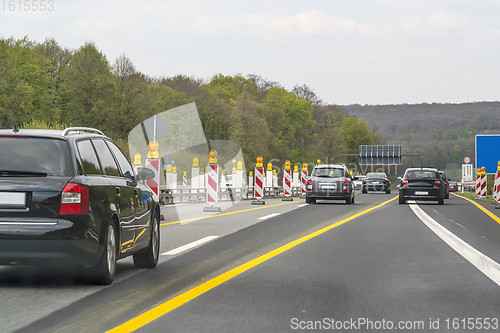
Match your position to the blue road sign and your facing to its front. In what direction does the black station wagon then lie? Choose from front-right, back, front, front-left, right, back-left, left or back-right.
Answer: front

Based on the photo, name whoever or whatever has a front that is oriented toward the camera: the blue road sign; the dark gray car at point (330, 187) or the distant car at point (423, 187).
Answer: the blue road sign

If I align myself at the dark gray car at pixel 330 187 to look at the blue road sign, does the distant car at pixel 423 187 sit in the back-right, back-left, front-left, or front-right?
front-right

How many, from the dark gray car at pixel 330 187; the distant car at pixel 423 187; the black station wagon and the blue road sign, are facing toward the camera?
1

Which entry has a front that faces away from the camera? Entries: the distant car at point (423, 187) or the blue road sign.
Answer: the distant car

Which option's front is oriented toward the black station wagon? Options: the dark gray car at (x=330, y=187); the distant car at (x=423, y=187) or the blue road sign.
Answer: the blue road sign

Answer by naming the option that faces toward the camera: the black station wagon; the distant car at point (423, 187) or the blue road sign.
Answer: the blue road sign

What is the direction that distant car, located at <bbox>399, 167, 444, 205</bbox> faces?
away from the camera

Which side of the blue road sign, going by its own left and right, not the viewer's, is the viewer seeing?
front

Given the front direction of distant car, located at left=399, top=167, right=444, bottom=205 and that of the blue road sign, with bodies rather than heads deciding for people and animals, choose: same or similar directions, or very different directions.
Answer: very different directions

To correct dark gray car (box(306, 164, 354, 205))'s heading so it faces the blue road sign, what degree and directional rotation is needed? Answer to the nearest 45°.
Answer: approximately 45° to its right

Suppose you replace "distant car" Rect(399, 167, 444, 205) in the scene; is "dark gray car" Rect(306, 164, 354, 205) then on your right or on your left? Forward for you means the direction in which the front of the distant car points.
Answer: on your left

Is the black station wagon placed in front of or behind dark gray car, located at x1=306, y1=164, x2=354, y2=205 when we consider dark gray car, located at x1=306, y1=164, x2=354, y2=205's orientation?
behind

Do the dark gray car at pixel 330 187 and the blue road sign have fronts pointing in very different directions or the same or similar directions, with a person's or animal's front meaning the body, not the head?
very different directions

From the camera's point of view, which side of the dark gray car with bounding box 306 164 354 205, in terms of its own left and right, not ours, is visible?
back
